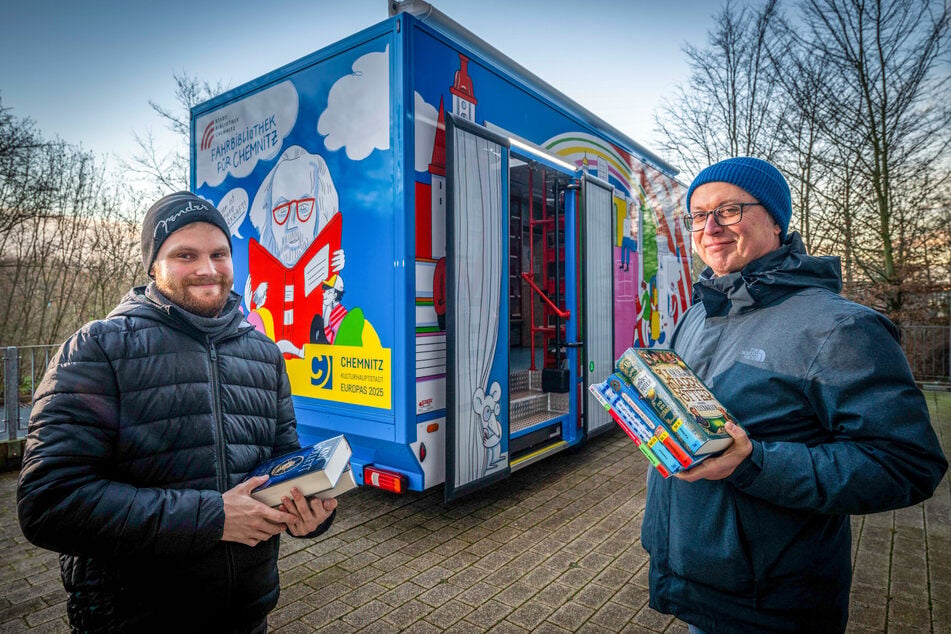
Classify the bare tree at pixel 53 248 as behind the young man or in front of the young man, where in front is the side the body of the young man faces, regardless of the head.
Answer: behind

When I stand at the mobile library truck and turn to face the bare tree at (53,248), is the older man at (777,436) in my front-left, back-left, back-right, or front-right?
back-left

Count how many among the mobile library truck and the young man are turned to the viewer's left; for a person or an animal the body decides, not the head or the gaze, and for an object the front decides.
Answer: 0

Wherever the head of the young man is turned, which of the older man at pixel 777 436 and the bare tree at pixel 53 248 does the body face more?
the older man

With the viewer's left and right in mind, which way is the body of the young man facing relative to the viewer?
facing the viewer and to the right of the viewer

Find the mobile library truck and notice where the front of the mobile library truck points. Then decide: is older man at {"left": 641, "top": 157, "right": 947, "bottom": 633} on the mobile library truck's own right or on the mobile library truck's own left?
on the mobile library truck's own right

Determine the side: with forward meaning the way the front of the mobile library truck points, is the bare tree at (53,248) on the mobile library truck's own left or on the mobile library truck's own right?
on the mobile library truck's own left

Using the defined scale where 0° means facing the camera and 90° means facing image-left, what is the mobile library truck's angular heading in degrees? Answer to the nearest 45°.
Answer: approximately 225°

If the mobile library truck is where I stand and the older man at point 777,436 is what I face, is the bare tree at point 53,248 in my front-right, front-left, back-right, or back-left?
back-right

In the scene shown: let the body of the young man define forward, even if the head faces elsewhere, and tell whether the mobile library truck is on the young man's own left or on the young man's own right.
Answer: on the young man's own left
